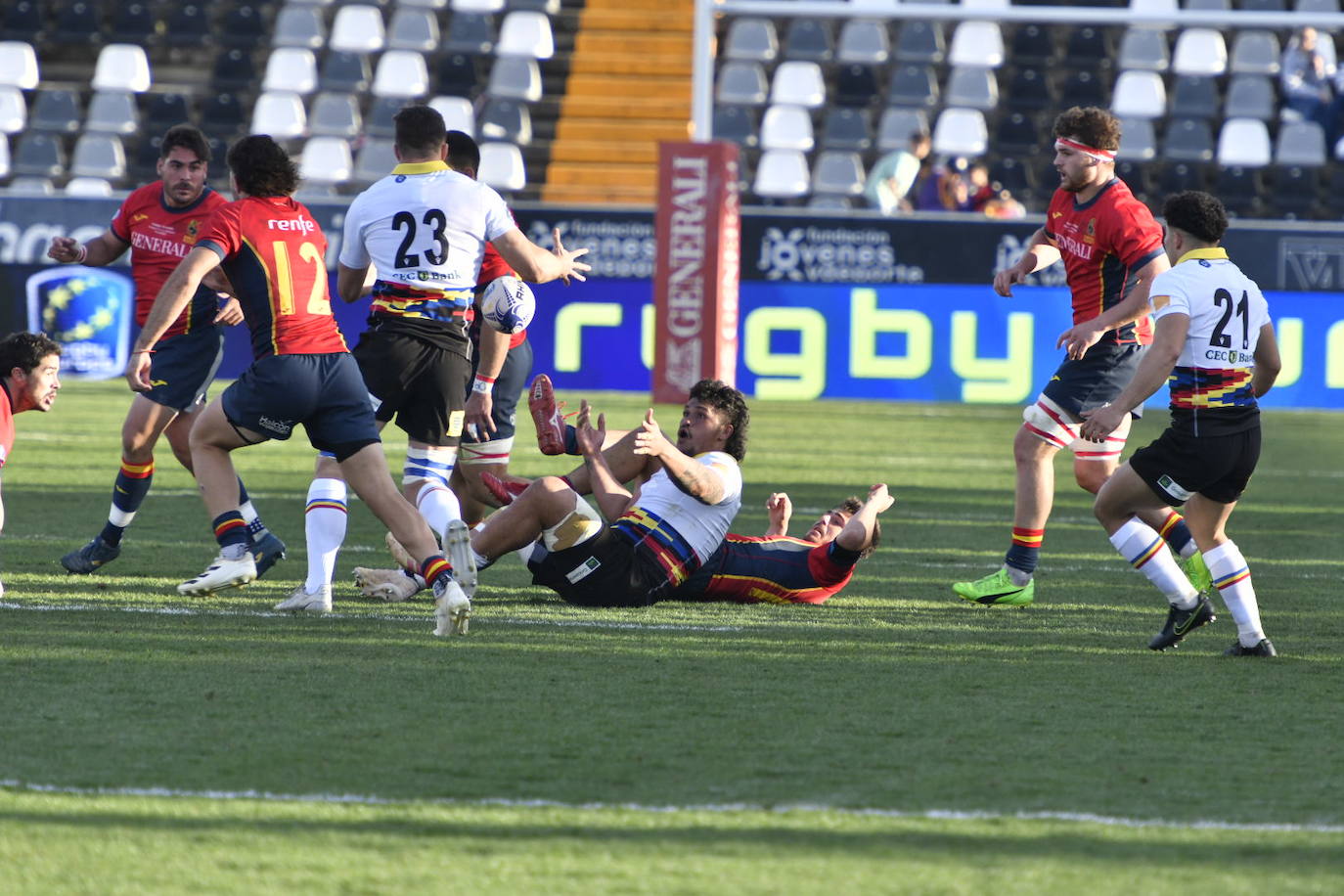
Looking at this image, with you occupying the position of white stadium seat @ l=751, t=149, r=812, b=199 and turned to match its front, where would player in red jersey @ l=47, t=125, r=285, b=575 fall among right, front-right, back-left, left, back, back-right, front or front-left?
front

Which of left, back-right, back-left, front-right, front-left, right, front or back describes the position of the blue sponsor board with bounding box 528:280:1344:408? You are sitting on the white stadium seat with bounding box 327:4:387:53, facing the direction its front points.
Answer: front-left

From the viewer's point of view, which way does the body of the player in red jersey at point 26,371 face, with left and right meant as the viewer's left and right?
facing to the right of the viewer

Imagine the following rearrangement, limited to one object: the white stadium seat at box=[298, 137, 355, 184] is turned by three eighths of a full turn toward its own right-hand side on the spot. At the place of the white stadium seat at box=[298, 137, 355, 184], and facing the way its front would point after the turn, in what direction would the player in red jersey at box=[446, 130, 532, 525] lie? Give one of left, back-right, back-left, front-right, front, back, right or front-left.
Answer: back-left

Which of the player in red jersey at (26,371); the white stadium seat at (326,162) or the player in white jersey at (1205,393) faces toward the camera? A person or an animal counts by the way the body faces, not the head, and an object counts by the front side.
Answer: the white stadium seat

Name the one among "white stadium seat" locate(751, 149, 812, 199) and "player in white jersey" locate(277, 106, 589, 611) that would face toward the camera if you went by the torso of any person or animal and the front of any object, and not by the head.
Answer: the white stadium seat

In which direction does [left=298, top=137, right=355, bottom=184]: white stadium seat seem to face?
toward the camera

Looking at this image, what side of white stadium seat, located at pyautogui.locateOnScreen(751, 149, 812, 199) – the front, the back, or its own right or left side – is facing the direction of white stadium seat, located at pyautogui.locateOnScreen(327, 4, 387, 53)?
right

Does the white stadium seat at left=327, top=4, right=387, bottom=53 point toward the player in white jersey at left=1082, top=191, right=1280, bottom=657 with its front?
yes

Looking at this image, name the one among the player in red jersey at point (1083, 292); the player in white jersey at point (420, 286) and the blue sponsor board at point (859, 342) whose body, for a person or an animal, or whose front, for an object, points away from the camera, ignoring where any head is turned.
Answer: the player in white jersey

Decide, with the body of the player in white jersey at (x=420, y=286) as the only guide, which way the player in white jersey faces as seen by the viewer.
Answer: away from the camera

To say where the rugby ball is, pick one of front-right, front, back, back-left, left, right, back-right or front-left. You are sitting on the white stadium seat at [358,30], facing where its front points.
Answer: front

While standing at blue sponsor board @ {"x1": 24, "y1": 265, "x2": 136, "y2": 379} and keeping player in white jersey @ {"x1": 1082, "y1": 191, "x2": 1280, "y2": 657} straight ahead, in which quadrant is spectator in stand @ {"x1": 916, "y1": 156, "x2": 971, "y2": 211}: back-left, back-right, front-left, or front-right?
front-left

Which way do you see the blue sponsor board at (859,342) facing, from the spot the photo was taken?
facing the viewer

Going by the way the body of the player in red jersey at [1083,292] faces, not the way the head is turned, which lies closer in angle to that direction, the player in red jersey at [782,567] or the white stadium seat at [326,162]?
the player in red jersey

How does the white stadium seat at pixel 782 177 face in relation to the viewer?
toward the camera

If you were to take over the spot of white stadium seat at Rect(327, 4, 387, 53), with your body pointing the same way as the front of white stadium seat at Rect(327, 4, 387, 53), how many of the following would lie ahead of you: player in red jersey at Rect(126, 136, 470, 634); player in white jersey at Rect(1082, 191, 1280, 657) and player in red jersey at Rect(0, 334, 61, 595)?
3

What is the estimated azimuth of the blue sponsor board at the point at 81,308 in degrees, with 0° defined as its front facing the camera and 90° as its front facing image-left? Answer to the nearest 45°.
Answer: approximately 0°
